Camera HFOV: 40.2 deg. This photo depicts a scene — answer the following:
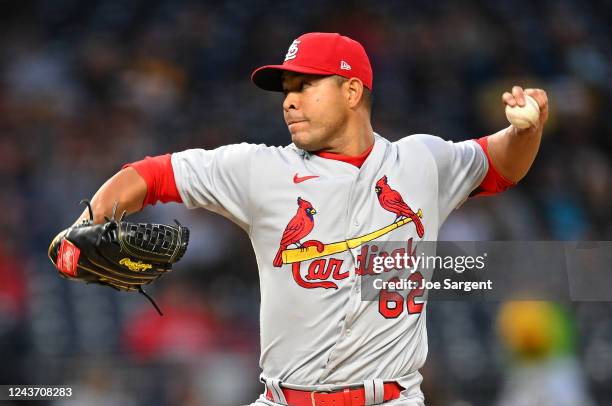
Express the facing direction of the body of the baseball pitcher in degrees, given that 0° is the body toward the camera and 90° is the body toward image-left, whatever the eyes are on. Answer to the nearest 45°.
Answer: approximately 0°
